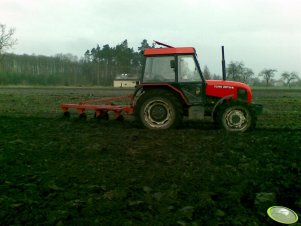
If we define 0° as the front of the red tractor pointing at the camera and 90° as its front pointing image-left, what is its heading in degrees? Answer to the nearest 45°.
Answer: approximately 270°
